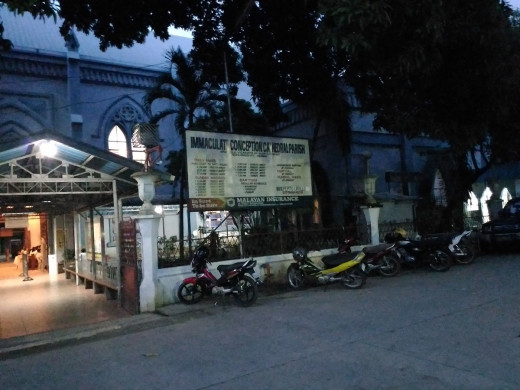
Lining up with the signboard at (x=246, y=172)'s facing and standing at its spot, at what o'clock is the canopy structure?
The canopy structure is roughly at 4 o'clock from the signboard.

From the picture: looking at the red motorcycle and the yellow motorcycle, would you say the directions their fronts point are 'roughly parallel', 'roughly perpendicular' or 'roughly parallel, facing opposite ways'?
roughly parallel

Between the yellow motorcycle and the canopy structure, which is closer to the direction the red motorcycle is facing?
the canopy structure

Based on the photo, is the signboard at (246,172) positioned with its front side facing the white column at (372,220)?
no

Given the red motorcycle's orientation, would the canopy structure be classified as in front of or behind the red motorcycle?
in front

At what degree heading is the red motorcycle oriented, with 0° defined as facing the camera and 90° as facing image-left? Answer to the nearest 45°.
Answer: approximately 90°

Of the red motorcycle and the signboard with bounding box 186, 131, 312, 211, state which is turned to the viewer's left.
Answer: the red motorcycle

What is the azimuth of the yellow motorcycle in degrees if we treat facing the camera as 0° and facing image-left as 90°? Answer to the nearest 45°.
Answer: approximately 90°

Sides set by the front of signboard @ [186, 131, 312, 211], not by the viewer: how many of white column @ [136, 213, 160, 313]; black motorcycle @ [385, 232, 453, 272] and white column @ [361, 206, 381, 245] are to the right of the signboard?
1

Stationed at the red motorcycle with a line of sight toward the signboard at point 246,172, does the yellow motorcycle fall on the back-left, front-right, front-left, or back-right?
front-right

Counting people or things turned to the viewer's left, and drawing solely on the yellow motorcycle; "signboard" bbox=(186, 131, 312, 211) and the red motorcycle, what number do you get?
2

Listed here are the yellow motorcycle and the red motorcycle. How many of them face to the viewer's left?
2

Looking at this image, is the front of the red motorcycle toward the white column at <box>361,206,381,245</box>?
no

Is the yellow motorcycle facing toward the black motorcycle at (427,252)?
no

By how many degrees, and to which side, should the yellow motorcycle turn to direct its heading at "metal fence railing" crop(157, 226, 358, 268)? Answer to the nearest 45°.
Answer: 0° — it already faces it

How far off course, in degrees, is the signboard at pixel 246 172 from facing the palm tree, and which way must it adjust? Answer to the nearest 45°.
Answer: approximately 180°
